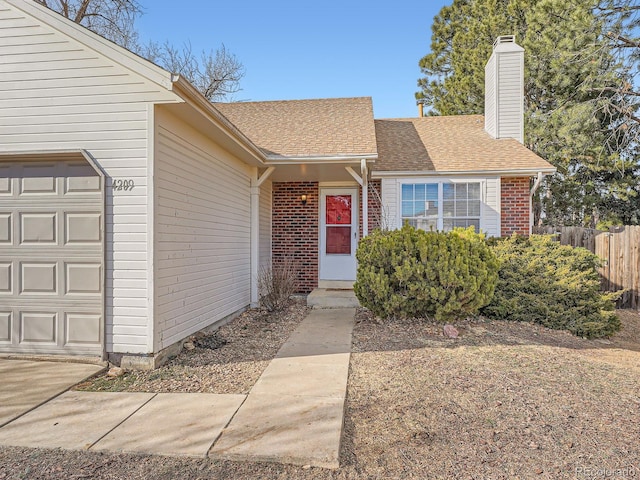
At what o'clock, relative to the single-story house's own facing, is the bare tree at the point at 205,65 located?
The bare tree is roughly at 6 o'clock from the single-story house.

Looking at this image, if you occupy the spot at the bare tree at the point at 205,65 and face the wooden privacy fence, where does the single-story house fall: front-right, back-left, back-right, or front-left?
front-right

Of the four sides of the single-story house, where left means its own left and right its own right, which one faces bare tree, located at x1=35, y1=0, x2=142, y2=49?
back

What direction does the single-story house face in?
toward the camera

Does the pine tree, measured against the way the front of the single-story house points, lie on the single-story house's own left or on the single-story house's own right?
on the single-story house's own left

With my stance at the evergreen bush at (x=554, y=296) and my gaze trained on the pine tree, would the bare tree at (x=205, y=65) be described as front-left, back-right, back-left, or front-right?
front-left
